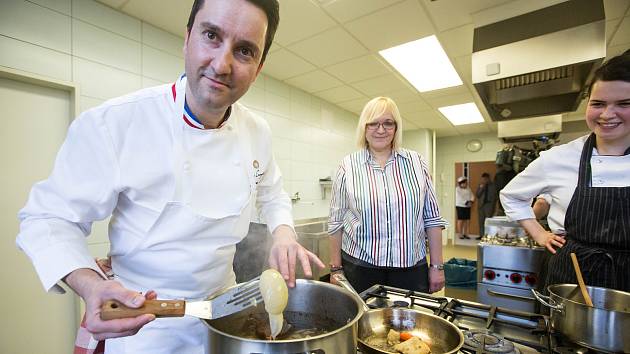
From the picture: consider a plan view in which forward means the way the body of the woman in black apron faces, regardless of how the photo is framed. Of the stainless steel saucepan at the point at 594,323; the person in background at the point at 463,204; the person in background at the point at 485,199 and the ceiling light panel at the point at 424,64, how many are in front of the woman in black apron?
1

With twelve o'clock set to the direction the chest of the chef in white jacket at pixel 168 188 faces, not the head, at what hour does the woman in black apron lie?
The woman in black apron is roughly at 11 o'clock from the chef in white jacket.

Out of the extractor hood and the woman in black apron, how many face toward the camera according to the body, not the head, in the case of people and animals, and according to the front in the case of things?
2

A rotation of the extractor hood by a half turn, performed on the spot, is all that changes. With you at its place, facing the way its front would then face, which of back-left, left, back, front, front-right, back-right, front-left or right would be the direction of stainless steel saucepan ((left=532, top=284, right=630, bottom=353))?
back

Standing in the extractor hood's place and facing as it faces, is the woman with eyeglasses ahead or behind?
ahead

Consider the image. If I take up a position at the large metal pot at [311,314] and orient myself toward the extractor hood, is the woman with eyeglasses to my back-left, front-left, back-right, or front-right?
front-left

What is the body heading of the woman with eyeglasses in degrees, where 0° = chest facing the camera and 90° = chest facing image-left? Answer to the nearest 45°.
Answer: approximately 0°

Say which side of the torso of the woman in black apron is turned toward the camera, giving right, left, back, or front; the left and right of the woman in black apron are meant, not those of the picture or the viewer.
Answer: front

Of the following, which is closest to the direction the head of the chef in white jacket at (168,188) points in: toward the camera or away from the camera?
toward the camera

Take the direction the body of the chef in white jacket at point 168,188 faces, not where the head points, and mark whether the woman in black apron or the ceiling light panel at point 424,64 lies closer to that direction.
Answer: the woman in black apron

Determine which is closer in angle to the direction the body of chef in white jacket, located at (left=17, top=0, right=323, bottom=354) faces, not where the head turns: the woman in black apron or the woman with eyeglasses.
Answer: the woman in black apron

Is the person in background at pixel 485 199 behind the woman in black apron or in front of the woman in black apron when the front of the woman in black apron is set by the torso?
behind

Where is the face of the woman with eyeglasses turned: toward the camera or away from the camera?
toward the camera

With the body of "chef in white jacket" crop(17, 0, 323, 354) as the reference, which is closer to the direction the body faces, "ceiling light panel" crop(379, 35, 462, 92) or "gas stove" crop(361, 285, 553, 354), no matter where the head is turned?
the gas stove

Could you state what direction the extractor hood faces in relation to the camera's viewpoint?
facing the viewer
